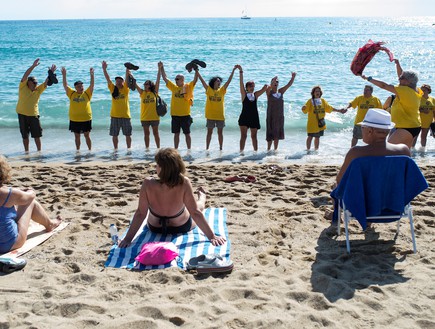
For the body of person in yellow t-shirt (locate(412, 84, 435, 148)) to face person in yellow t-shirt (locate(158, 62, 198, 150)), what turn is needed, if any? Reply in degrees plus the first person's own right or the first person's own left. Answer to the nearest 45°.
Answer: approximately 90° to the first person's own right

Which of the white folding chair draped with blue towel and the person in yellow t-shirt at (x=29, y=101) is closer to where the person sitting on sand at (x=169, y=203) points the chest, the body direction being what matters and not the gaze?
the person in yellow t-shirt

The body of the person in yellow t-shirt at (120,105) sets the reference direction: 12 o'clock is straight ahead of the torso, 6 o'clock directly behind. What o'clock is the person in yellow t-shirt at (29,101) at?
the person in yellow t-shirt at (29,101) is roughly at 3 o'clock from the person in yellow t-shirt at (120,105).

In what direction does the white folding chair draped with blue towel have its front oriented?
away from the camera

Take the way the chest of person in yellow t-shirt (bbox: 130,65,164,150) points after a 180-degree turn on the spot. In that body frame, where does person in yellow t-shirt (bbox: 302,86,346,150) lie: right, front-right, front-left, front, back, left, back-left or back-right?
right

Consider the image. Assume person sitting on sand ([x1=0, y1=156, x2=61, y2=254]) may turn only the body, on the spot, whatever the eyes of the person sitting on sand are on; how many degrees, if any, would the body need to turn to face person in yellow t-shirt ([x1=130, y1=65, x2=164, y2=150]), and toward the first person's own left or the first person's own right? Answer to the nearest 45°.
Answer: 0° — they already face them

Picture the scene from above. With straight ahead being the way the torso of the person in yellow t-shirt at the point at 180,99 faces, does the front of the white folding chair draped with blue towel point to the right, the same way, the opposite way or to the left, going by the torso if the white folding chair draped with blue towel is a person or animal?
the opposite way

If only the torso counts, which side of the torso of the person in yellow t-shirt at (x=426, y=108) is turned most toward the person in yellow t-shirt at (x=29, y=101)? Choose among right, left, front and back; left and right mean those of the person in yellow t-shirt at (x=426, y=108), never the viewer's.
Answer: right

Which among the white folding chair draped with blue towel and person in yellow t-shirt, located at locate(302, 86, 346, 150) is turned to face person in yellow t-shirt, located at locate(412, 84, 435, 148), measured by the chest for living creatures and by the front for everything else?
the white folding chair draped with blue towel

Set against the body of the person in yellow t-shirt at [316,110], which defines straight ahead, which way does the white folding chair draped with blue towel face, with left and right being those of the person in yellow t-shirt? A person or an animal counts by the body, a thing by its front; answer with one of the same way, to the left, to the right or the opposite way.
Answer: the opposite way
